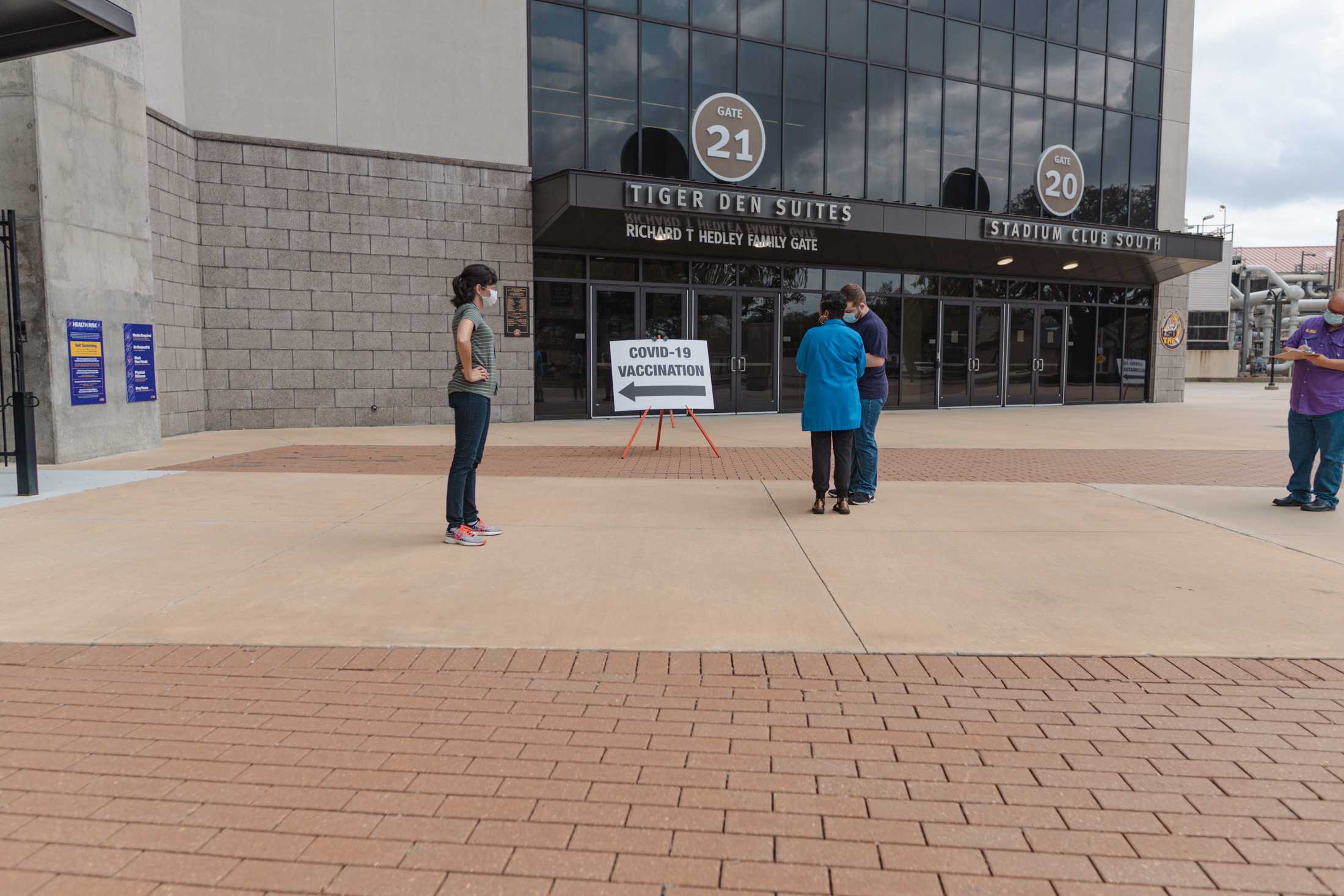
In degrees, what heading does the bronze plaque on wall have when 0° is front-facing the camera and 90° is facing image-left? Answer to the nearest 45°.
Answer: approximately 0°

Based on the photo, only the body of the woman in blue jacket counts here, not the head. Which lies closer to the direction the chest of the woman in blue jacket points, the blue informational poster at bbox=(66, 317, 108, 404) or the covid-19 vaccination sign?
the covid-19 vaccination sign

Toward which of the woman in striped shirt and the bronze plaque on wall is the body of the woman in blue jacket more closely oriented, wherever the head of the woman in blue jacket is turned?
the bronze plaque on wall

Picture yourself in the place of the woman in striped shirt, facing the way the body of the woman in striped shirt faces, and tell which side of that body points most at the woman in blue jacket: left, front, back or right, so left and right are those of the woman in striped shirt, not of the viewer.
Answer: front

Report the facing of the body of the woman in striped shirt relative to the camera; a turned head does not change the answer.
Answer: to the viewer's right

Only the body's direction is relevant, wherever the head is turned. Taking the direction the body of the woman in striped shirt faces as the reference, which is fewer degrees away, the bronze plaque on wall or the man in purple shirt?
the man in purple shirt

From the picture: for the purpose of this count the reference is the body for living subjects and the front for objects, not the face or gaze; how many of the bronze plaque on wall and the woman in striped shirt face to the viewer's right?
1

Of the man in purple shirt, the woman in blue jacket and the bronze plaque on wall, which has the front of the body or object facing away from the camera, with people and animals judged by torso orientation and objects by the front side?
the woman in blue jacket

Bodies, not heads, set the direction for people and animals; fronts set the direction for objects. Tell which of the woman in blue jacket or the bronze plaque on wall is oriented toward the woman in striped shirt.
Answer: the bronze plaque on wall

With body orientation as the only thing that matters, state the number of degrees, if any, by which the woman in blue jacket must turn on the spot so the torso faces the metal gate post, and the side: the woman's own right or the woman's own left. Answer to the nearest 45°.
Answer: approximately 90° to the woman's own left

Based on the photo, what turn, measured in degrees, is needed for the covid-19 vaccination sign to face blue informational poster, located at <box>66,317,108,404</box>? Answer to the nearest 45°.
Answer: approximately 90° to its right

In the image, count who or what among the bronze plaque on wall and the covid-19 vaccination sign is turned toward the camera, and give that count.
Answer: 2

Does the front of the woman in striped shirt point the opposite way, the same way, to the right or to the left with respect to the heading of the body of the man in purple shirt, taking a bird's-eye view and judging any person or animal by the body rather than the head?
the opposite way

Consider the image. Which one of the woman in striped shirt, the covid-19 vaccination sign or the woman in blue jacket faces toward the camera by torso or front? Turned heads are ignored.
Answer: the covid-19 vaccination sign

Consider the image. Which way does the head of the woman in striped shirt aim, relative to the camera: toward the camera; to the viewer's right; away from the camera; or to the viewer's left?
to the viewer's right

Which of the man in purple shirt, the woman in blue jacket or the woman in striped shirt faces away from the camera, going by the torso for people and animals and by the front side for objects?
the woman in blue jacket

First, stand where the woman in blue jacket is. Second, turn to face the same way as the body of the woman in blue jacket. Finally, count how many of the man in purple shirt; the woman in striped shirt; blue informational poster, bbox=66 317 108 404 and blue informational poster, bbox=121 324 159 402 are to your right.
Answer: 1

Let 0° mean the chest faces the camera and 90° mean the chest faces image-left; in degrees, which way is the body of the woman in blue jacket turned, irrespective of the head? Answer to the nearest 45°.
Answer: approximately 180°

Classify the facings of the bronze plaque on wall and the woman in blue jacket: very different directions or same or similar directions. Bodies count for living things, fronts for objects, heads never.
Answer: very different directions

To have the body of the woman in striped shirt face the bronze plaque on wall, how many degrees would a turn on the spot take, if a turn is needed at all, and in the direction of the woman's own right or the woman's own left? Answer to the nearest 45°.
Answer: approximately 90° to the woman's own left
